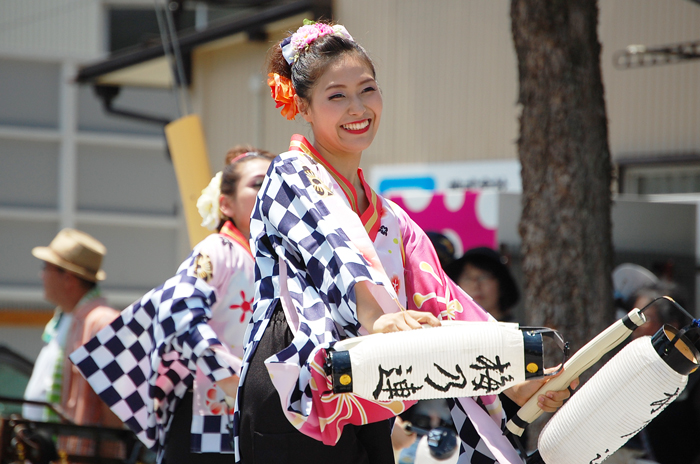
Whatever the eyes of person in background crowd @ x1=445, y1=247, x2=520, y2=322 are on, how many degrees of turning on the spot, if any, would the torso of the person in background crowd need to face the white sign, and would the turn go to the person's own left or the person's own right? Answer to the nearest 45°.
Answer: approximately 135° to the person's own right

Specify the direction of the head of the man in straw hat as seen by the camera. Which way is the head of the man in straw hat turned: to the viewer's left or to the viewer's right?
to the viewer's left

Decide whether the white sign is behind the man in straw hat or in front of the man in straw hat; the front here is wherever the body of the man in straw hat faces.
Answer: behind

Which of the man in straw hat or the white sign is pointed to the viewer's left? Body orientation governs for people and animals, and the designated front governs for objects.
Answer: the man in straw hat

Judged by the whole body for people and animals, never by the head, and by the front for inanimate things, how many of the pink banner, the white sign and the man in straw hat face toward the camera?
2

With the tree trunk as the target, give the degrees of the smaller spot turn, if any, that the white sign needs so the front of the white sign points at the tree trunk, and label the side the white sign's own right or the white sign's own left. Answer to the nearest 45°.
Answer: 0° — it already faces it

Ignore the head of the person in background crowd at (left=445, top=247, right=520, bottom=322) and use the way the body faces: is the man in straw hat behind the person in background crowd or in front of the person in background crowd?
in front

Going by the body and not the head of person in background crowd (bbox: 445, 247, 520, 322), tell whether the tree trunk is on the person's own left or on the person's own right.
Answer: on the person's own left
